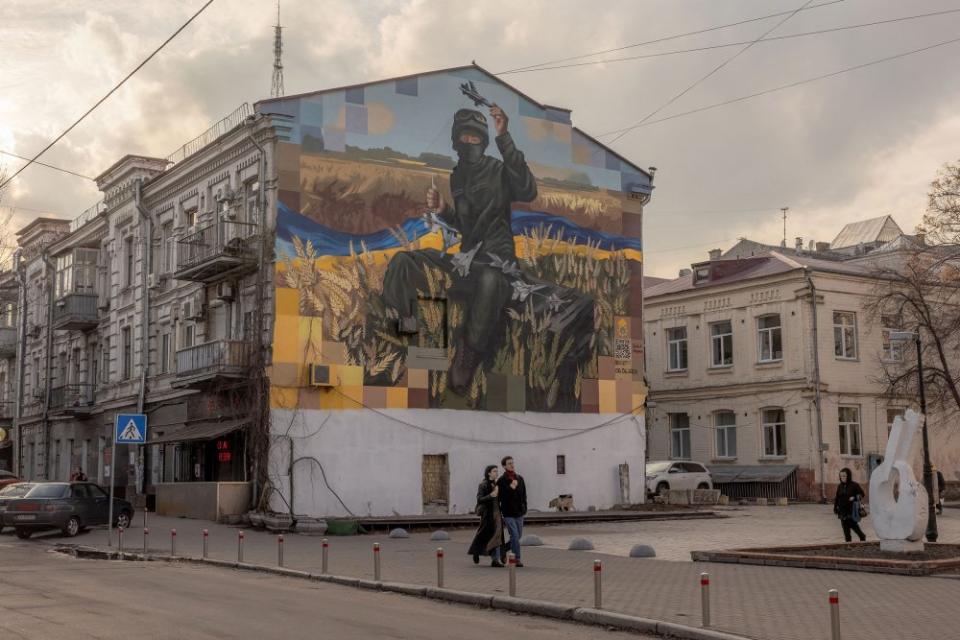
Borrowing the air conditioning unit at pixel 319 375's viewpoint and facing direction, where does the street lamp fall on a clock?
The street lamp is roughly at 10 o'clock from the air conditioning unit.

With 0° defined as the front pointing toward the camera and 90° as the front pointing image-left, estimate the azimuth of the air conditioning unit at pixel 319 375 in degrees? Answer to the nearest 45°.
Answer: approximately 0°

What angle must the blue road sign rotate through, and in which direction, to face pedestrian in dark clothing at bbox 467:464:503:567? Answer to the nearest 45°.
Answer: approximately 45° to its left

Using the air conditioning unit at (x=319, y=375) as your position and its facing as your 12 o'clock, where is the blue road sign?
The blue road sign is roughly at 1 o'clock from the air conditioning unit.
